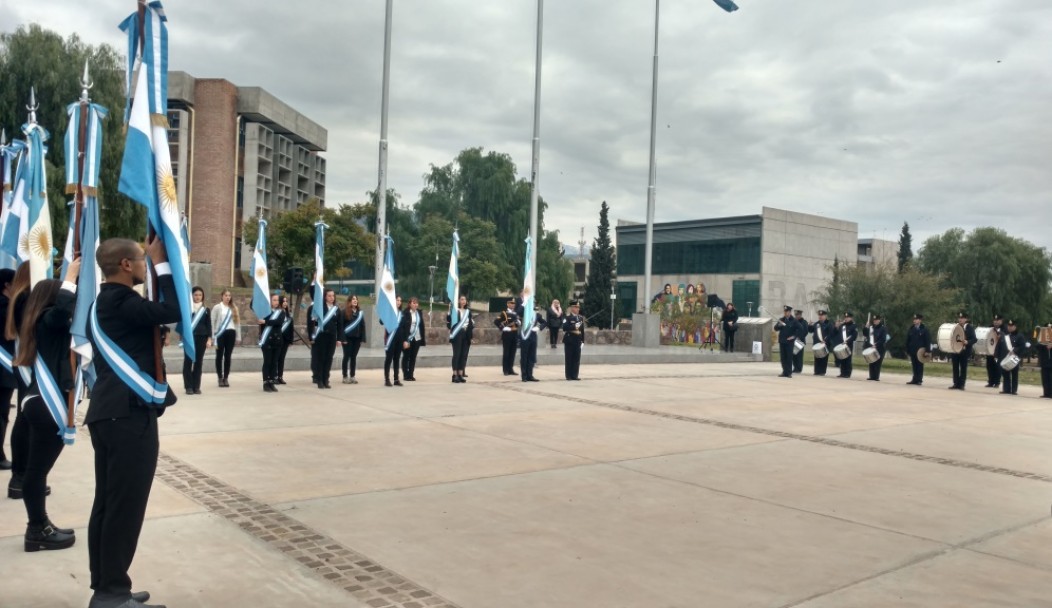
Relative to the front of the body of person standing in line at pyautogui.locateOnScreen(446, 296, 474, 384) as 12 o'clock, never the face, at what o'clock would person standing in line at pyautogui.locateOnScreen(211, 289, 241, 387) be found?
person standing in line at pyautogui.locateOnScreen(211, 289, 241, 387) is roughly at 2 o'clock from person standing in line at pyautogui.locateOnScreen(446, 296, 474, 384).

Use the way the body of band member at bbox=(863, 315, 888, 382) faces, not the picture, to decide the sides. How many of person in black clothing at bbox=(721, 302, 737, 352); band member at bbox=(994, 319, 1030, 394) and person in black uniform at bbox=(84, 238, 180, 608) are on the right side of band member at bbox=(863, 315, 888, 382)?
1

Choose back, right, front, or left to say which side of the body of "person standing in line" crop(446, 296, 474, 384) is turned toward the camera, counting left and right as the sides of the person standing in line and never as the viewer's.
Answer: front

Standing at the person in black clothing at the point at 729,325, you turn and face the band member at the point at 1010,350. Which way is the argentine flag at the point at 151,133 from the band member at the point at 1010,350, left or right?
right

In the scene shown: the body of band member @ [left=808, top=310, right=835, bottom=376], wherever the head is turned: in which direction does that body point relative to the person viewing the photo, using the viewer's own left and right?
facing the viewer and to the left of the viewer

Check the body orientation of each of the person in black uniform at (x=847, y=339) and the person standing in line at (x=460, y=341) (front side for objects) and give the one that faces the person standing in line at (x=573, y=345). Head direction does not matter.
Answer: the person in black uniform

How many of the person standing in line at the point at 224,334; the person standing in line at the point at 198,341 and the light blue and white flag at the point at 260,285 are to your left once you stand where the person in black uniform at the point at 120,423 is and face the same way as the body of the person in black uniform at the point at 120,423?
3

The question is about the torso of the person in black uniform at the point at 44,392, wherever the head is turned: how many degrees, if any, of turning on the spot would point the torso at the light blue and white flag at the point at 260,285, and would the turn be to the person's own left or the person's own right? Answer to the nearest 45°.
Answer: approximately 90° to the person's own left

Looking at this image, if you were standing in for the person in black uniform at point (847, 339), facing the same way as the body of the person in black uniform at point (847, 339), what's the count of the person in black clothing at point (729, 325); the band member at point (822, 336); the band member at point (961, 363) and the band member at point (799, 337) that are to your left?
1

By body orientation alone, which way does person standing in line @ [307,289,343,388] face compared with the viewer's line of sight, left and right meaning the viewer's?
facing the viewer and to the right of the viewer

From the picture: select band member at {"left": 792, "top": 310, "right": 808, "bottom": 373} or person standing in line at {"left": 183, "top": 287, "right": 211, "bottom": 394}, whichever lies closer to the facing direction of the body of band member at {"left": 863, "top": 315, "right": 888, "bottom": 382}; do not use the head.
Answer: the person standing in line

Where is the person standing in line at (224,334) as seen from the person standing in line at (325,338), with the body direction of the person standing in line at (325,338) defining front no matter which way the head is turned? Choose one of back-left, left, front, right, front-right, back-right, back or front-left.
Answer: back-right

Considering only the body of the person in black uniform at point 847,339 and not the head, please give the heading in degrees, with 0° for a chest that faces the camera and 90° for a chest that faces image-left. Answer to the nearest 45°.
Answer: approximately 45°

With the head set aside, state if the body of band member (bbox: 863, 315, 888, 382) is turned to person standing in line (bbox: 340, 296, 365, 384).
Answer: yes

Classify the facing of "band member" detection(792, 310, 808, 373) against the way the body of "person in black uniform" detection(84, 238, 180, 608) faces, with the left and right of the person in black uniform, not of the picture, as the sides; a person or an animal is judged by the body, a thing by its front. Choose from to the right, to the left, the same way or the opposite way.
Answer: the opposite way

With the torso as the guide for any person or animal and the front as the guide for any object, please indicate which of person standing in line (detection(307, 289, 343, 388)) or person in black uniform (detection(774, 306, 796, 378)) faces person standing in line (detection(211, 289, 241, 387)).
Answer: the person in black uniform

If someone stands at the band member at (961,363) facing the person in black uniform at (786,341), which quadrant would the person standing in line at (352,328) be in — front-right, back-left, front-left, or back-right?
front-left

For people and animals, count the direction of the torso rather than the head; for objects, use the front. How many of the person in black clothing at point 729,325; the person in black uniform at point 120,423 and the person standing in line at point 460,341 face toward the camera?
2

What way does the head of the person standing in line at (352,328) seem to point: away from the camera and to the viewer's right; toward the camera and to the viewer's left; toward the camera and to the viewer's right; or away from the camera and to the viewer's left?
toward the camera and to the viewer's right

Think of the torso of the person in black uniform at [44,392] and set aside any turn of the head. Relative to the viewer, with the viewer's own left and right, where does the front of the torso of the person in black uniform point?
facing to the right of the viewer

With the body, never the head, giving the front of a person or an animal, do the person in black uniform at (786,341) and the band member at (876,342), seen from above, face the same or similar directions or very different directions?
same or similar directions

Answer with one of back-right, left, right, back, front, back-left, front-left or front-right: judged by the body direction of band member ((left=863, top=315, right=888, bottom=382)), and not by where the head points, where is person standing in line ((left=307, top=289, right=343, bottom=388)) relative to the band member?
front

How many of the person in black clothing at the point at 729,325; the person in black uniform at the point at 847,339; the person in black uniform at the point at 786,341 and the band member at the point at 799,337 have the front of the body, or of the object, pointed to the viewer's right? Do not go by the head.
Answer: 0
